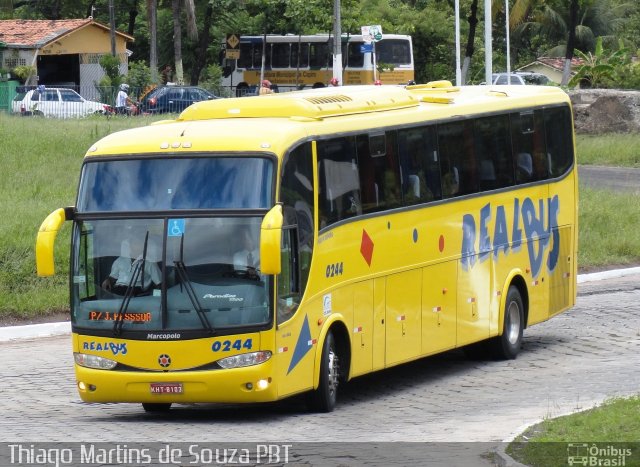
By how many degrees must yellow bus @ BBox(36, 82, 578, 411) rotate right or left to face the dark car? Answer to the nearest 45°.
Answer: approximately 135° to its right

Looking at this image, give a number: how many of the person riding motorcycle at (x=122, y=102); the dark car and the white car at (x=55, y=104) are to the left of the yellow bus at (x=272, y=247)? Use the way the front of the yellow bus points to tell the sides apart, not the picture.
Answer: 0

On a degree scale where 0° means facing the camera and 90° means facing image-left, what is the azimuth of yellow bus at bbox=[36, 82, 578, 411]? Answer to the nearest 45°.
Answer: approximately 45°

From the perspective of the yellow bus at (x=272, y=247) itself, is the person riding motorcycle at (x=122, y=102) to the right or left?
on its right

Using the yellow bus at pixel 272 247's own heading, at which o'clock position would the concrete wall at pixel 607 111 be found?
The concrete wall is roughly at 5 o'clock from the yellow bus.

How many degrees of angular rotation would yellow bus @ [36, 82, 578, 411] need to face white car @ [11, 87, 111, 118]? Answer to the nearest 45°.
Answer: approximately 135° to its right

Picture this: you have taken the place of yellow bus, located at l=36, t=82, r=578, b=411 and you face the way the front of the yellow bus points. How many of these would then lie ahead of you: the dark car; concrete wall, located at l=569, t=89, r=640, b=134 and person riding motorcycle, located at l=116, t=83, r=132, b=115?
0
